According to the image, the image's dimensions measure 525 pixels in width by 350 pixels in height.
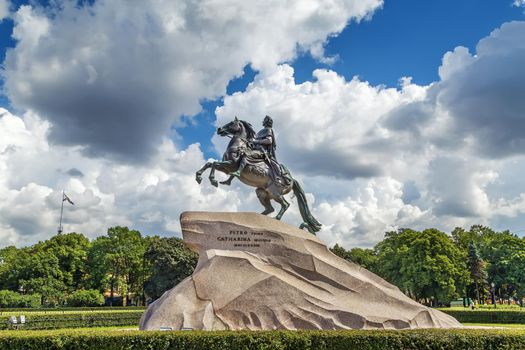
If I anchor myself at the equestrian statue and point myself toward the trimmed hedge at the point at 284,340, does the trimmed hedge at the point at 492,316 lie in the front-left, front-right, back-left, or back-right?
back-left

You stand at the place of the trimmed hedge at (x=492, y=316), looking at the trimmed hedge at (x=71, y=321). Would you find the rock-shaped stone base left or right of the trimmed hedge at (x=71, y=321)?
left

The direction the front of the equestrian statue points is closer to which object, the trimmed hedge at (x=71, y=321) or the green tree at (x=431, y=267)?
the trimmed hedge

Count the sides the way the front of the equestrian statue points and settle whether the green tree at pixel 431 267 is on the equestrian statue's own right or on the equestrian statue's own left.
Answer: on the equestrian statue's own right

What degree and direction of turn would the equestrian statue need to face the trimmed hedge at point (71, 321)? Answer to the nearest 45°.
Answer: approximately 45° to its right

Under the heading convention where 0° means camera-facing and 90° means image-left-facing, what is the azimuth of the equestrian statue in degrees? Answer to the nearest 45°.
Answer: approximately 90°

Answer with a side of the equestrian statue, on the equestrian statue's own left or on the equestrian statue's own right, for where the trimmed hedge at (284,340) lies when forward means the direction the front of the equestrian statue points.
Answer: on the equestrian statue's own left
